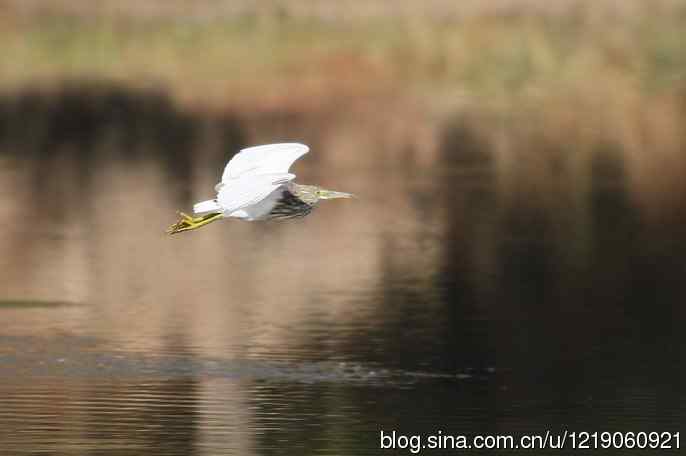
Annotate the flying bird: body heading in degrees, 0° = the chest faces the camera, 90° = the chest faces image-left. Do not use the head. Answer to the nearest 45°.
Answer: approximately 270°
